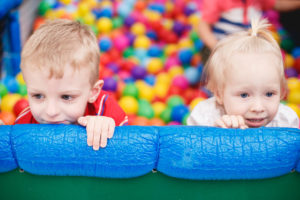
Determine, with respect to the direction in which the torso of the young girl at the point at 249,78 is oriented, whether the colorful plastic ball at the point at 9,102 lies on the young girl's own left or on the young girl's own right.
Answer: on the young girl's own right

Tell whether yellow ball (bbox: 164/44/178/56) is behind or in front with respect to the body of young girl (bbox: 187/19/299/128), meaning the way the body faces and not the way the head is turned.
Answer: behind

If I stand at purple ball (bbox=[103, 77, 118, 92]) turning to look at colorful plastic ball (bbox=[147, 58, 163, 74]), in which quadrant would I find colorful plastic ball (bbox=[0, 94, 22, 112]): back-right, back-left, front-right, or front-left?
back-left

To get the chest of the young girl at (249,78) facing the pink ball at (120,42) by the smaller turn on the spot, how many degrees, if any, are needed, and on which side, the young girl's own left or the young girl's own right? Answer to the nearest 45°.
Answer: approximately 135° to the young girl's own right

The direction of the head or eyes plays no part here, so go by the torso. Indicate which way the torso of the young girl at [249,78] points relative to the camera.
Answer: toward the camera

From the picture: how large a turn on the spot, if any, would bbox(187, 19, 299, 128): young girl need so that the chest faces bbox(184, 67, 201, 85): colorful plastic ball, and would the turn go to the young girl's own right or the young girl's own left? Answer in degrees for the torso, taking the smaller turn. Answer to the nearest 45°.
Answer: approximately 180°

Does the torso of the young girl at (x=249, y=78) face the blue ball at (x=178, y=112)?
no

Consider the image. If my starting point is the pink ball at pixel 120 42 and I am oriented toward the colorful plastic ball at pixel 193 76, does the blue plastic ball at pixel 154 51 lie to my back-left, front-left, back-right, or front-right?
front-left

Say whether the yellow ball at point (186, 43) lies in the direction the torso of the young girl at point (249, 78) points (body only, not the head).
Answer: no

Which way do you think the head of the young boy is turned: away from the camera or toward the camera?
toward the camera

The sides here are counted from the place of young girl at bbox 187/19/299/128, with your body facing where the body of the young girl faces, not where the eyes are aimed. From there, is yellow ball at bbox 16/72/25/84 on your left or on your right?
on your right

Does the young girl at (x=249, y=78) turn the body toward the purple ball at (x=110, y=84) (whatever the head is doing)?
no

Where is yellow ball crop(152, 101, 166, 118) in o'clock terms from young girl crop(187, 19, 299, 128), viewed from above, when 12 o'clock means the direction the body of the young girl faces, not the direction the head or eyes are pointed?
The yellow ball is roughly at 5 o'clock from the young girl.

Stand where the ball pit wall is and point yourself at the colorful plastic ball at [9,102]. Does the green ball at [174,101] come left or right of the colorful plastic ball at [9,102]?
right

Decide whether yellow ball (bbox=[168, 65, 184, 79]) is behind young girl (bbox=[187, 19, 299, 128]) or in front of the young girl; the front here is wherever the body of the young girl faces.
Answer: behind
